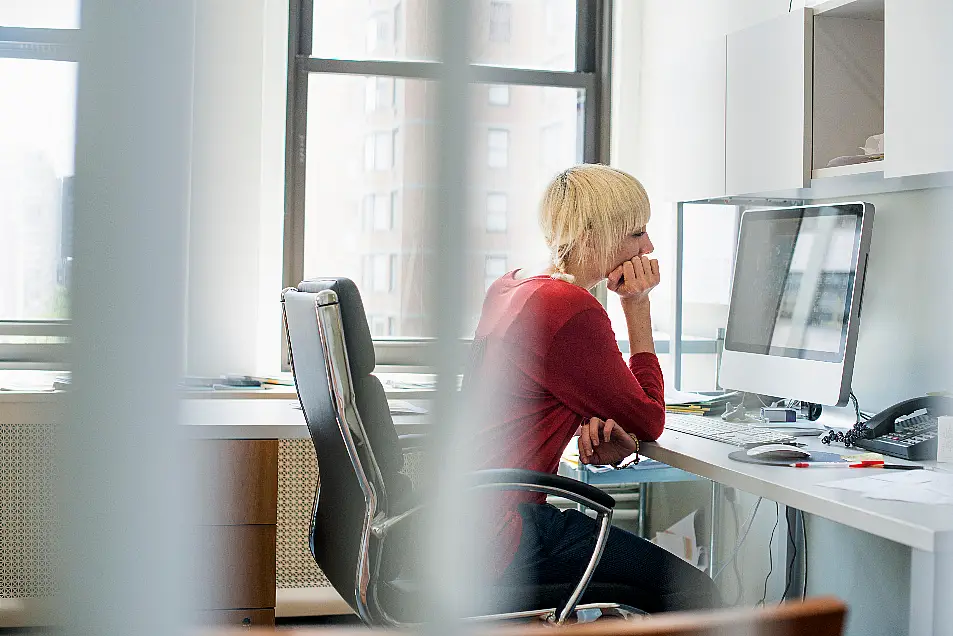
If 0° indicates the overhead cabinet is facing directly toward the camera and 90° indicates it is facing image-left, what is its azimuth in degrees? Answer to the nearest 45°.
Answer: approximately 45°

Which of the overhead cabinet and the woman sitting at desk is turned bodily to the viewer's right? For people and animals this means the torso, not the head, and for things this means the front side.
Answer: the woman sitting at desk

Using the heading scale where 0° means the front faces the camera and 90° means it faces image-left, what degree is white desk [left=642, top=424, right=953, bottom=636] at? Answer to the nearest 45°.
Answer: approximately 45°

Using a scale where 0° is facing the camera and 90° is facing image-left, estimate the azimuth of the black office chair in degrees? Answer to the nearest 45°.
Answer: approximately 270°

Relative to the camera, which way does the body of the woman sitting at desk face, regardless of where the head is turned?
to the viewer's right

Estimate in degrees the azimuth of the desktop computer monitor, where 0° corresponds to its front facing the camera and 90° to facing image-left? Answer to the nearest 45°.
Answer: approximately 45°

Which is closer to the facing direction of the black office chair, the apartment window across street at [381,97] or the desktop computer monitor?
the desktop computer monitor

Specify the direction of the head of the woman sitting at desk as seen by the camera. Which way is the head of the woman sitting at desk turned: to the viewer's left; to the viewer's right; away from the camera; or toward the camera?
to the viewer's right
